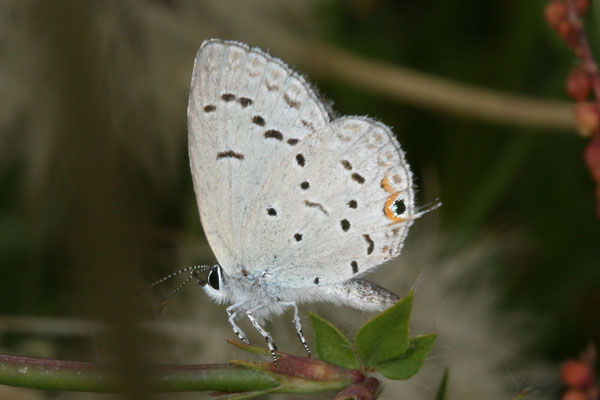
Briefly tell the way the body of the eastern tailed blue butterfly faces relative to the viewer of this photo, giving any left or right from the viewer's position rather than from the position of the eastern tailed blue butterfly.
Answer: facing to the left of the viewer
